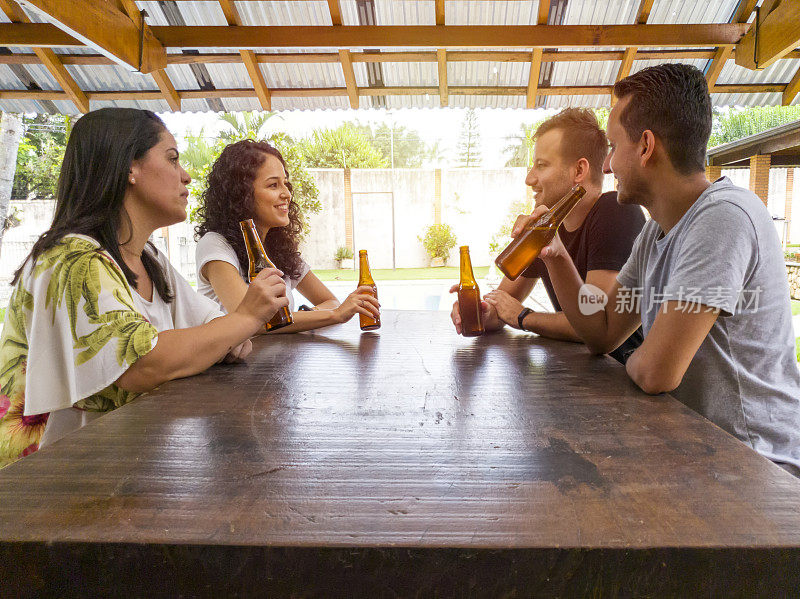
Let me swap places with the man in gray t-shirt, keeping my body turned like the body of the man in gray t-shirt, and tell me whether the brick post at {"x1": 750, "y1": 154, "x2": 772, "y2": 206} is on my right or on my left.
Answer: on my right

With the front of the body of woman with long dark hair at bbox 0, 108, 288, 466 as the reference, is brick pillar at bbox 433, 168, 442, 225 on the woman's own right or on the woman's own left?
on the woman's own left

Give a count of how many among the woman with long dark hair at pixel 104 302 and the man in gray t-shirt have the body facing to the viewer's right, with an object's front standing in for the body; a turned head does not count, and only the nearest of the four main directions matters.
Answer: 1

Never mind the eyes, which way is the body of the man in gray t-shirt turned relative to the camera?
to the viewer's left

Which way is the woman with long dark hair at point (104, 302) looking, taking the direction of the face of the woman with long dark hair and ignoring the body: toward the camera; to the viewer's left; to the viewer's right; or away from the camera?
to the viewer's right

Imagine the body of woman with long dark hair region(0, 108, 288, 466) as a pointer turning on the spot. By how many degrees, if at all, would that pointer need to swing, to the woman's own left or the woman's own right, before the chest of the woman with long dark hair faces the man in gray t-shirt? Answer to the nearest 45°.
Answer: approximately 45° to the woman's own right

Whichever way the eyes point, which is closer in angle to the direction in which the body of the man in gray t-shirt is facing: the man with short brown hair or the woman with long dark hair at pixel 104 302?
the woman with long dark hair

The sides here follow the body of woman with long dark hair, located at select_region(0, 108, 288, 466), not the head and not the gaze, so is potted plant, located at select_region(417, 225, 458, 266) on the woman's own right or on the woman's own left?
on the woman's own left

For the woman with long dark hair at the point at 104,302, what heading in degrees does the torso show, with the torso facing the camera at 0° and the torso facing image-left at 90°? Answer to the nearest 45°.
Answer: approximately 270°

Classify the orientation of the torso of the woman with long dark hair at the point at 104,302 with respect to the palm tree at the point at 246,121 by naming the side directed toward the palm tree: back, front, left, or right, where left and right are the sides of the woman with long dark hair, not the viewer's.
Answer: left

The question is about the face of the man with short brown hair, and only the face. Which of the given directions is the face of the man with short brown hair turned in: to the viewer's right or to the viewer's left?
to the viewer's left

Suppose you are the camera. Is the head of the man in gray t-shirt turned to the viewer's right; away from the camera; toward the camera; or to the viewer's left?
to the viewer's left

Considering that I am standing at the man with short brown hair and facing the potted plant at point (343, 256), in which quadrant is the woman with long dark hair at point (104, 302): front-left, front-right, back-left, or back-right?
back-left
